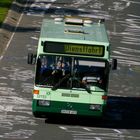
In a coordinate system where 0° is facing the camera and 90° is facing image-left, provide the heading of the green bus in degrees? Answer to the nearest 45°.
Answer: approximately 0°
